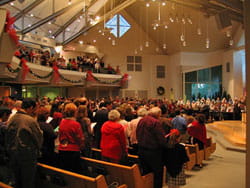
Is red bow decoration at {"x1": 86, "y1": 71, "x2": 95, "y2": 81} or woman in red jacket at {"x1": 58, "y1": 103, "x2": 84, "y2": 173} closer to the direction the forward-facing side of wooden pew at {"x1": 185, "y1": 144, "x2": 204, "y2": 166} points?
the red bow decoration

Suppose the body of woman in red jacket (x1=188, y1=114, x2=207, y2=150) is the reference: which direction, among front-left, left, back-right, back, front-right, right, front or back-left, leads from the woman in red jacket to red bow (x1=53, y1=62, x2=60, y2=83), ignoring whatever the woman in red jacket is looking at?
left

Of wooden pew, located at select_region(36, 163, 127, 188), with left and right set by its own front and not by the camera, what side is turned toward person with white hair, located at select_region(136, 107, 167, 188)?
front

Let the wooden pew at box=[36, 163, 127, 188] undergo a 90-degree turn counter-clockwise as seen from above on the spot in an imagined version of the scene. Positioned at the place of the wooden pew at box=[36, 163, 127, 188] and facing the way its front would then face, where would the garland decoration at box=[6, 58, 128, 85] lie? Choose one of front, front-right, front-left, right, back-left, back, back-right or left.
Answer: front-right

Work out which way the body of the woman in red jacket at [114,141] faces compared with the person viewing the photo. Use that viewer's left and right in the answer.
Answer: facing away from the viewer and to the right of the viewer

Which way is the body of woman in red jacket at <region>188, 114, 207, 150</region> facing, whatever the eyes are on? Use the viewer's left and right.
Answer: facing away from the viewer and to the right of the viewer
